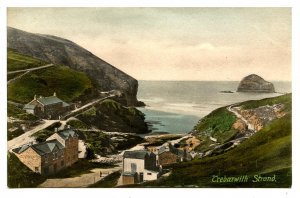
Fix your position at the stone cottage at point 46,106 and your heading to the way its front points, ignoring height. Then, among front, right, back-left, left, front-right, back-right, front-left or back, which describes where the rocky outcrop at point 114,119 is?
front-left

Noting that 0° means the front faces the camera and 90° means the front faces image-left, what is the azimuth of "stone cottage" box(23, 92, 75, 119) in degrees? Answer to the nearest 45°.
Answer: approximately 315°

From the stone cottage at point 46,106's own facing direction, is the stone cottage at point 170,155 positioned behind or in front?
in front
